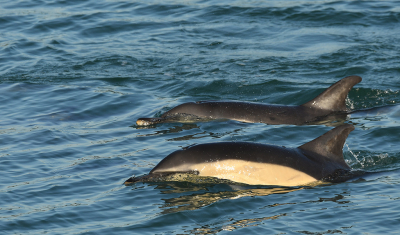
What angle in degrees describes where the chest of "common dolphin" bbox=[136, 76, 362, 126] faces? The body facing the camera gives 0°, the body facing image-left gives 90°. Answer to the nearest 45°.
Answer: approximately 90°
